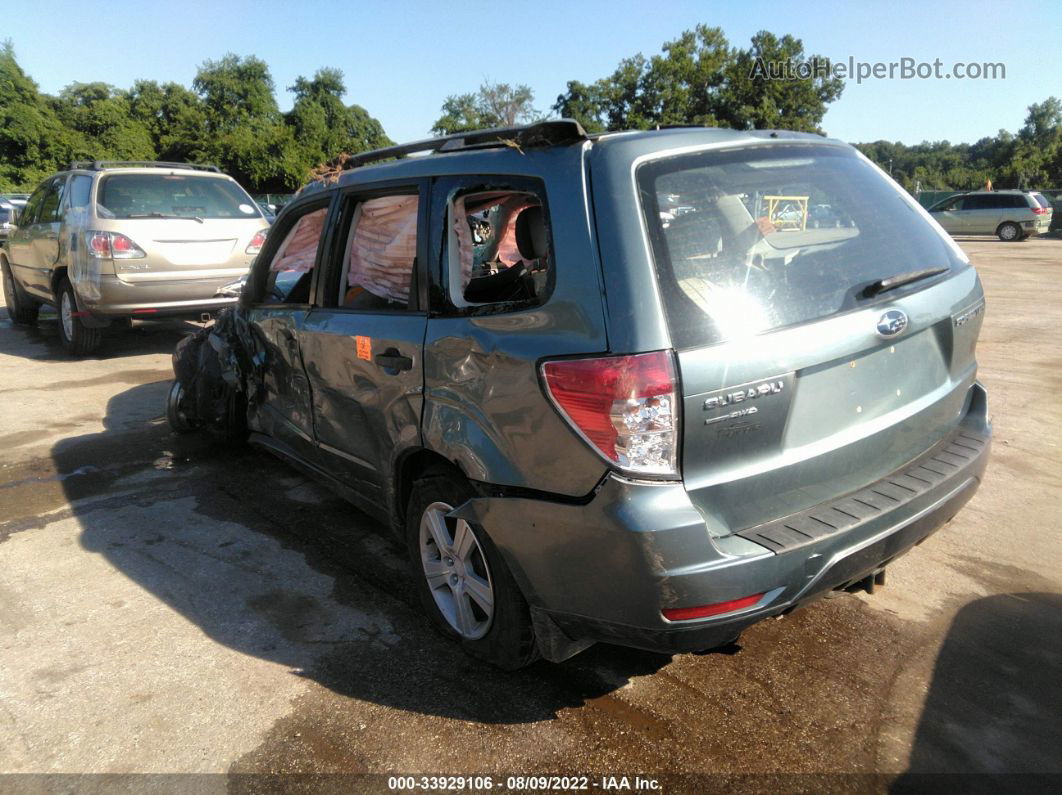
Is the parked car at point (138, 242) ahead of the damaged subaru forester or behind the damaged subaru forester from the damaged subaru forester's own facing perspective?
ahead

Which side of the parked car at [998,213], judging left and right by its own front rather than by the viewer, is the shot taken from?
left

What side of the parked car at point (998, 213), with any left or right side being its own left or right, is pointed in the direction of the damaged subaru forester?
left

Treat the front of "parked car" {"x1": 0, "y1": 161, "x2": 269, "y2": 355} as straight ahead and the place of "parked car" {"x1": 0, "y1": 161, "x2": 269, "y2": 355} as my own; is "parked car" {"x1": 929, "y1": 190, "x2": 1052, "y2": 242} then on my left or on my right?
on my right

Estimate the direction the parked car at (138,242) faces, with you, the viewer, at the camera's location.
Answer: facing away from the viewer and to the left of the viewer

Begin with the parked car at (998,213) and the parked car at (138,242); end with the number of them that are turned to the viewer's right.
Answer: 0

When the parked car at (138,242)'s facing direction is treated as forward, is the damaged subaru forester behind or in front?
behind

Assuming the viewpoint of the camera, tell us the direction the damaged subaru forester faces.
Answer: facing away from the viewer and to the left of the viewer

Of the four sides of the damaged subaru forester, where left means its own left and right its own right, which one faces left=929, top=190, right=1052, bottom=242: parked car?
right
